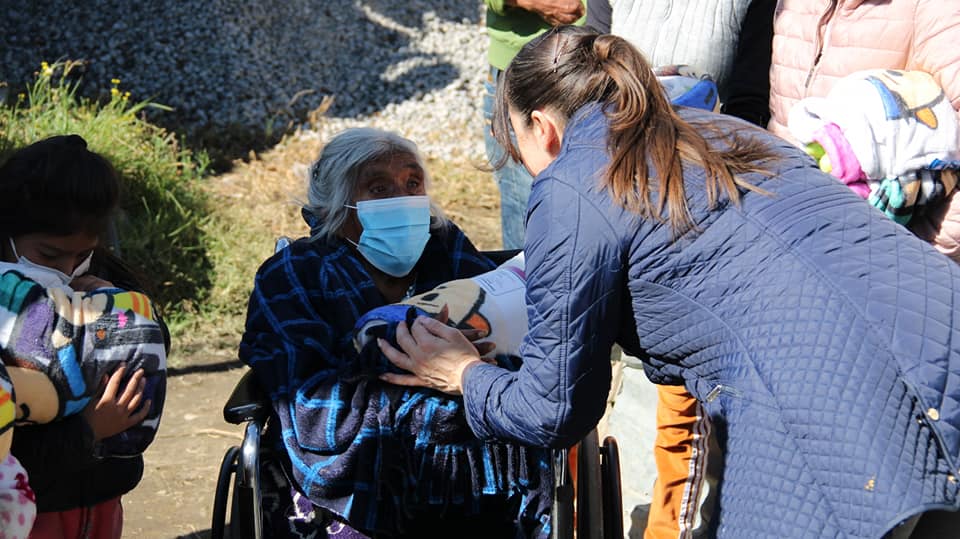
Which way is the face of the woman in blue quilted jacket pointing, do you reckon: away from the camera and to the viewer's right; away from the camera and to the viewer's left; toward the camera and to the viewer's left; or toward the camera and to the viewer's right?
away from the camera and to the viewer's left

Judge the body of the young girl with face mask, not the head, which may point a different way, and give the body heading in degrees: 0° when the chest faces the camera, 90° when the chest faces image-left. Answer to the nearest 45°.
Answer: approximately 0°

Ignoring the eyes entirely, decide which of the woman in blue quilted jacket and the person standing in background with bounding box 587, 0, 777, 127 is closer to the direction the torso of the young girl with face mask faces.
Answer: the woman in blue quilted jacket

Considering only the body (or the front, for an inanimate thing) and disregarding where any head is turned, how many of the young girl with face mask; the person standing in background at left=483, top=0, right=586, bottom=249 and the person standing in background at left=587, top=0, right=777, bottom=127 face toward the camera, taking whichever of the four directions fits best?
3

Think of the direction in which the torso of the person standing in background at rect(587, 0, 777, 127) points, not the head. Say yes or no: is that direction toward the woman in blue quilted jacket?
yes

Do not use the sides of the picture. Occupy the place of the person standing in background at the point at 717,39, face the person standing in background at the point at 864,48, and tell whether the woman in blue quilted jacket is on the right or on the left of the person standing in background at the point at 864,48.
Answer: right

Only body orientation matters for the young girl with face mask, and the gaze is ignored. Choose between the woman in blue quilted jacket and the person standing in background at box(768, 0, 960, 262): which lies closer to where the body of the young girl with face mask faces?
the woman in blue quilted jacket

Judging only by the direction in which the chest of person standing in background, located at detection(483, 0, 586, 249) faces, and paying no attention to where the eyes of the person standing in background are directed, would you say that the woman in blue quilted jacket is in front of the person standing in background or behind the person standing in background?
in front

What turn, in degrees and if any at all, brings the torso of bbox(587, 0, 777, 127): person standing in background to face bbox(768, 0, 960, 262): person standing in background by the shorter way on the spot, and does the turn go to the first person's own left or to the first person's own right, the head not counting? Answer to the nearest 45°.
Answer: approximately 45° to the first person's own left

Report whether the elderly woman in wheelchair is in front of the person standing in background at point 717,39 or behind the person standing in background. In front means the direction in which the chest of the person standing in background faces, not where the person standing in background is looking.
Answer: in front
